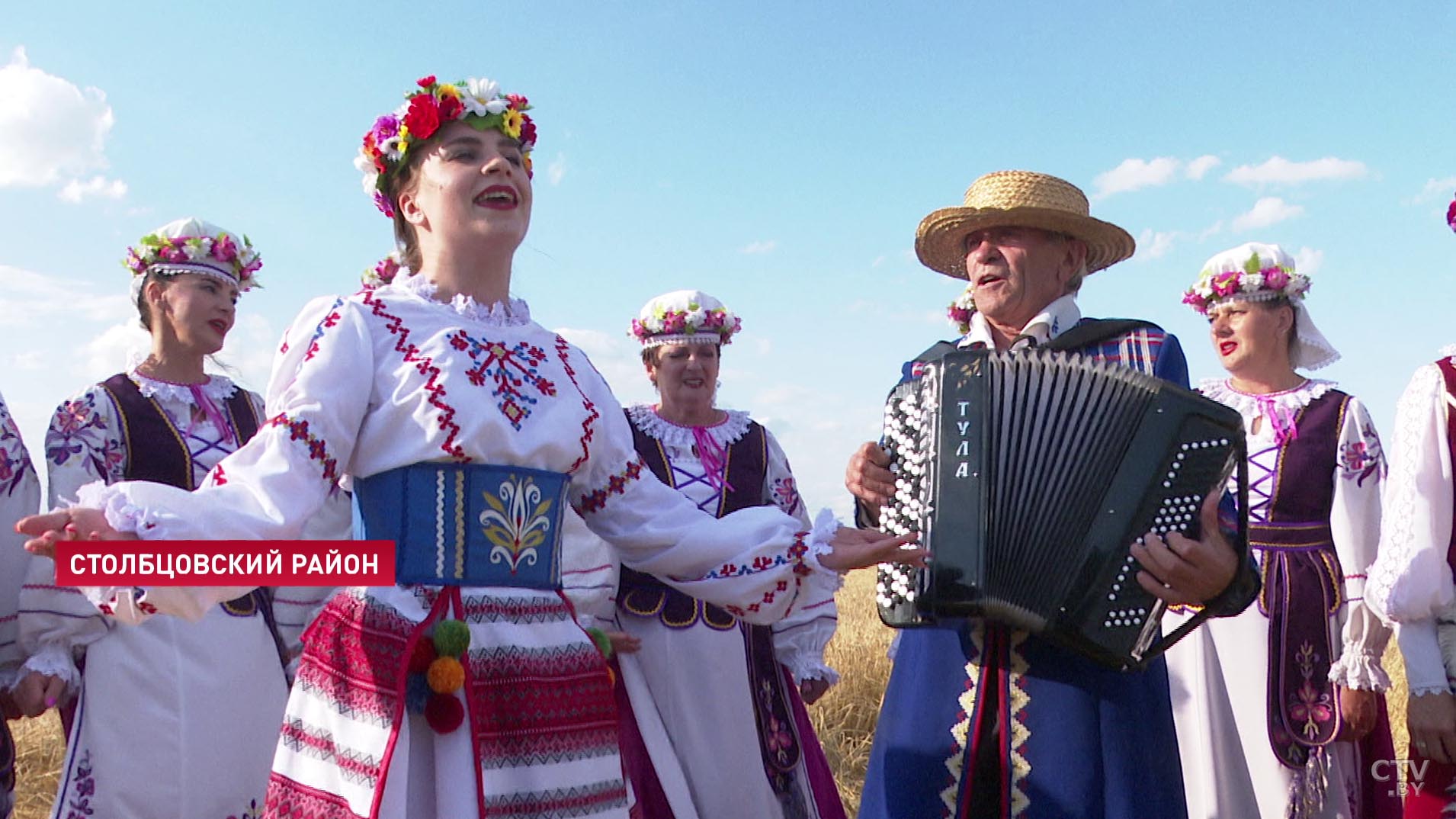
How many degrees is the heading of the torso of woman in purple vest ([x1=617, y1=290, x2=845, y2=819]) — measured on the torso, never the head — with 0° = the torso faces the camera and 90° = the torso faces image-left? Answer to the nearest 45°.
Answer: approximately 0°

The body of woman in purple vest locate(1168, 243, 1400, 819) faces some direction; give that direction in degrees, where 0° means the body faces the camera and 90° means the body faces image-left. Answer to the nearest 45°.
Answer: approximately 45°

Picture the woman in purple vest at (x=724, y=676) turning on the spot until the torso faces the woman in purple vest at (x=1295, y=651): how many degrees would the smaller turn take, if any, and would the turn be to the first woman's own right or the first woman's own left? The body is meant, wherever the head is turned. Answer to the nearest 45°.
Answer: approximately 90° to the first woman's own left

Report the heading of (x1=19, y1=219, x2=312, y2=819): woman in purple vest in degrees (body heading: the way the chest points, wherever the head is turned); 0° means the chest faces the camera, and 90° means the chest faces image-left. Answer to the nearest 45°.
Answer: approximately 315°

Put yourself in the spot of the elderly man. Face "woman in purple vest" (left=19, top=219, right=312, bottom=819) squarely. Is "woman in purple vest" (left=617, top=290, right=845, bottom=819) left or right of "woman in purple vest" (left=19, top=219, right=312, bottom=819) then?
right

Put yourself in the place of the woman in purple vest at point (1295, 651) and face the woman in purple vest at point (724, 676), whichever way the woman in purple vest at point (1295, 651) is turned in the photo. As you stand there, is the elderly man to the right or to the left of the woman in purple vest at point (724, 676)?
left
